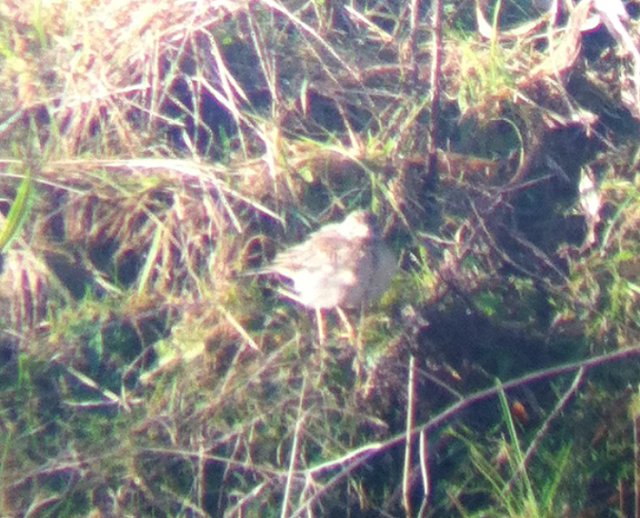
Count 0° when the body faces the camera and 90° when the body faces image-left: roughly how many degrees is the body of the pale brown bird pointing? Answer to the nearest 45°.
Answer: approximately 270°
